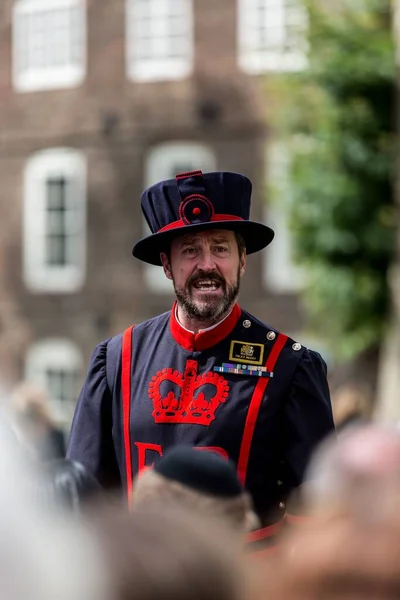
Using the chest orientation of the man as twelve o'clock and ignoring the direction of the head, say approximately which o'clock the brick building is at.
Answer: The brick building is roughly at 6 o'clock from the man.

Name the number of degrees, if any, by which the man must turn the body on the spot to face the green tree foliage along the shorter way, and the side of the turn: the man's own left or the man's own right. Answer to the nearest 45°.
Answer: approximately 180°

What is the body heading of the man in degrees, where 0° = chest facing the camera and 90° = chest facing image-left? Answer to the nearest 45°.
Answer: approximately 0°
